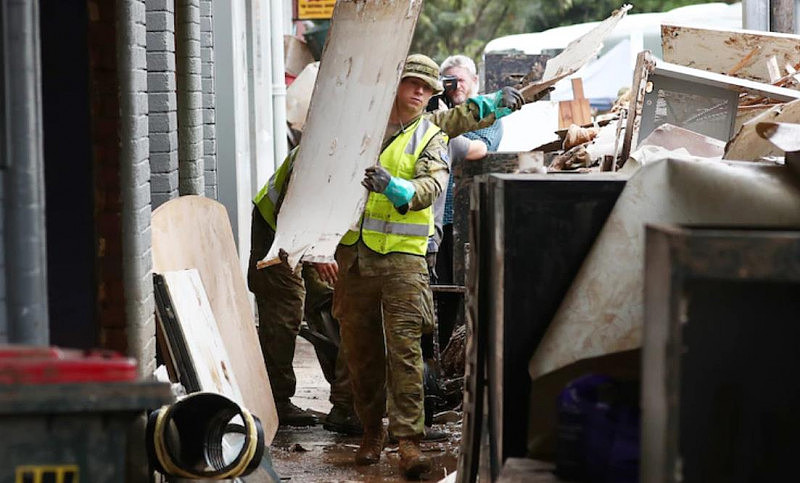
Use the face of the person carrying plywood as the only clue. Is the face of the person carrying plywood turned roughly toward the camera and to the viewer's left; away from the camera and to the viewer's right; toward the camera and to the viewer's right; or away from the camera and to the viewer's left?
toward the camera and to the viewer's left

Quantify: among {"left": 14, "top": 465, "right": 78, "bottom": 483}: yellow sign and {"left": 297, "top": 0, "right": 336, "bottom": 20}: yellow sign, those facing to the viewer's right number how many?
0

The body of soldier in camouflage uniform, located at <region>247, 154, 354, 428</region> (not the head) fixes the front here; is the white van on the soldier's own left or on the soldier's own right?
on the soldier's own left

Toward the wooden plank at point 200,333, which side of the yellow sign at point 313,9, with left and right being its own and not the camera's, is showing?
front

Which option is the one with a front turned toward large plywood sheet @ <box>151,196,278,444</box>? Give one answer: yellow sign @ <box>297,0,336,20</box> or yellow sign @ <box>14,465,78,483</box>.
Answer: yellow sign @ <box>297,0,336,20</box>
